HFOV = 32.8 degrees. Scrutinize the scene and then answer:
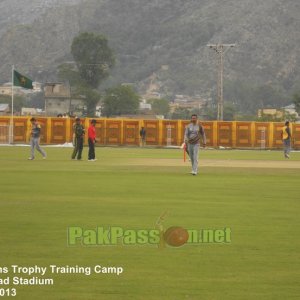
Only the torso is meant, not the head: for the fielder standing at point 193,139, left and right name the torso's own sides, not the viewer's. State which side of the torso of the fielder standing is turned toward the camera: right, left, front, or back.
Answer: front
